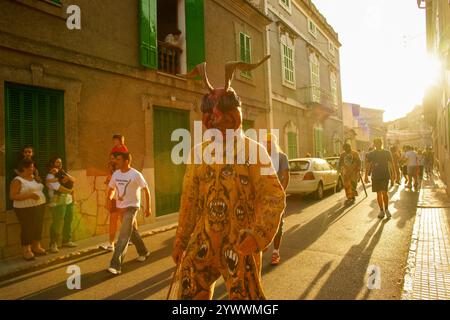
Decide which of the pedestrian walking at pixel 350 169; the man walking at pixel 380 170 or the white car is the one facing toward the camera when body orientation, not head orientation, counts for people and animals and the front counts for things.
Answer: the pedestrian walking

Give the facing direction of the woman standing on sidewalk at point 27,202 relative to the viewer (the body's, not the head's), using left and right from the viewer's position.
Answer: facing the viewer and to the right of the viewer

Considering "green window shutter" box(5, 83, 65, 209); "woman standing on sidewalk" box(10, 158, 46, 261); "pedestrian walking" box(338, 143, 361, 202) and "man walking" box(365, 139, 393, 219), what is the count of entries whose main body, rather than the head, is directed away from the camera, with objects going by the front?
1

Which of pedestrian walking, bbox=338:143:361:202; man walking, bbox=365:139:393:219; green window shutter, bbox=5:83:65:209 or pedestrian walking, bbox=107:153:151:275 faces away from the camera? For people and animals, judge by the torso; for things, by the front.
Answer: the man walking

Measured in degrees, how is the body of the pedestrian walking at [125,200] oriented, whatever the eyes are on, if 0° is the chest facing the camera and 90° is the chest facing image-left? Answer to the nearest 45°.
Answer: approximately 45°

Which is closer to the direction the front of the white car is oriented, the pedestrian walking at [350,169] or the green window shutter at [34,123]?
the pedestrian walking

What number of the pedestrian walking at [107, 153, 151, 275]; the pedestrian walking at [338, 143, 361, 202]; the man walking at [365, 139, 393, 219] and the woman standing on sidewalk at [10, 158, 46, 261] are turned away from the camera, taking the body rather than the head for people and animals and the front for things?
1

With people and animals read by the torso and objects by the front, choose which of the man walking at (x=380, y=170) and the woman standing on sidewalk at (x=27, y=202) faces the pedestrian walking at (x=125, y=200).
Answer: the woman standing on sidewalk

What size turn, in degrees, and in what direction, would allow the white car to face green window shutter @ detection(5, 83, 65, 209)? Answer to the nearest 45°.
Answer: approximately 180°

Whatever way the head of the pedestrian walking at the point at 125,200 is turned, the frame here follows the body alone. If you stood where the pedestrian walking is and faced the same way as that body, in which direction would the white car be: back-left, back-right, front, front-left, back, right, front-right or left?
back

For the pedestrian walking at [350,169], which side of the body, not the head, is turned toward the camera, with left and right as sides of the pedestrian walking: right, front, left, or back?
front

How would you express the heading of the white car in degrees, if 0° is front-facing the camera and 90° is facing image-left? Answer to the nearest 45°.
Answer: approximately 225°

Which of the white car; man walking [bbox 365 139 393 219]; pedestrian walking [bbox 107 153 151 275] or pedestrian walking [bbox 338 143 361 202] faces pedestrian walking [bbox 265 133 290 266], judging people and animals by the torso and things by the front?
pedestrian walking [bbox 338 143 361 202]
